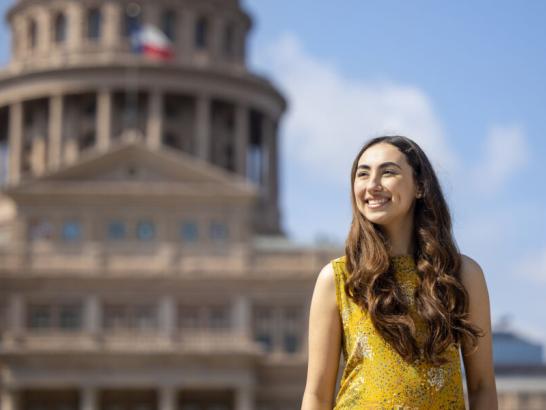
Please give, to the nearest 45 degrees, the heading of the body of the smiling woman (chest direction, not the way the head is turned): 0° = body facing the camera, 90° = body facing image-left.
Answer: approximately 0°
